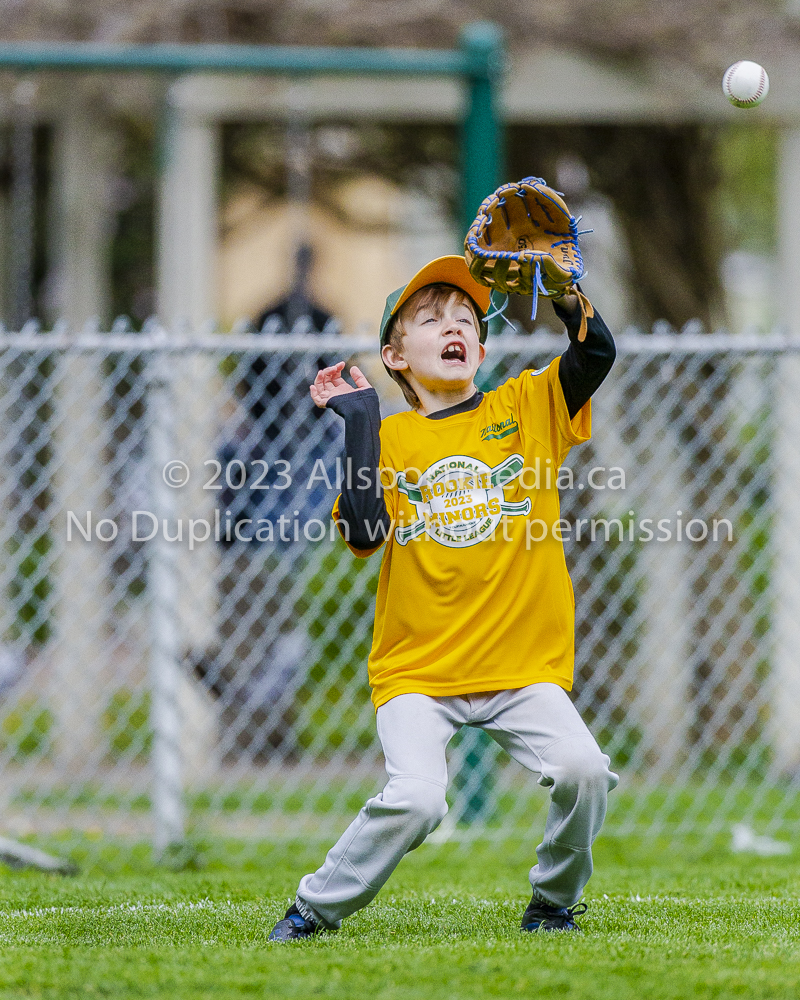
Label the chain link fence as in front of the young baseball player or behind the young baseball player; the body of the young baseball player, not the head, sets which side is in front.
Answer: behind

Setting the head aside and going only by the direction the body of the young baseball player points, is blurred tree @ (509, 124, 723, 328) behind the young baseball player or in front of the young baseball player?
behind

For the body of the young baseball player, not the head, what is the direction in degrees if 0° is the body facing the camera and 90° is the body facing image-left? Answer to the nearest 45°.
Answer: approximately 0°

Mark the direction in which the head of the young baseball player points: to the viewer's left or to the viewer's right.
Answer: to the viewer's right

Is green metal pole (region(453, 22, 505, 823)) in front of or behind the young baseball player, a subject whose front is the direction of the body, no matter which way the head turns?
behind
